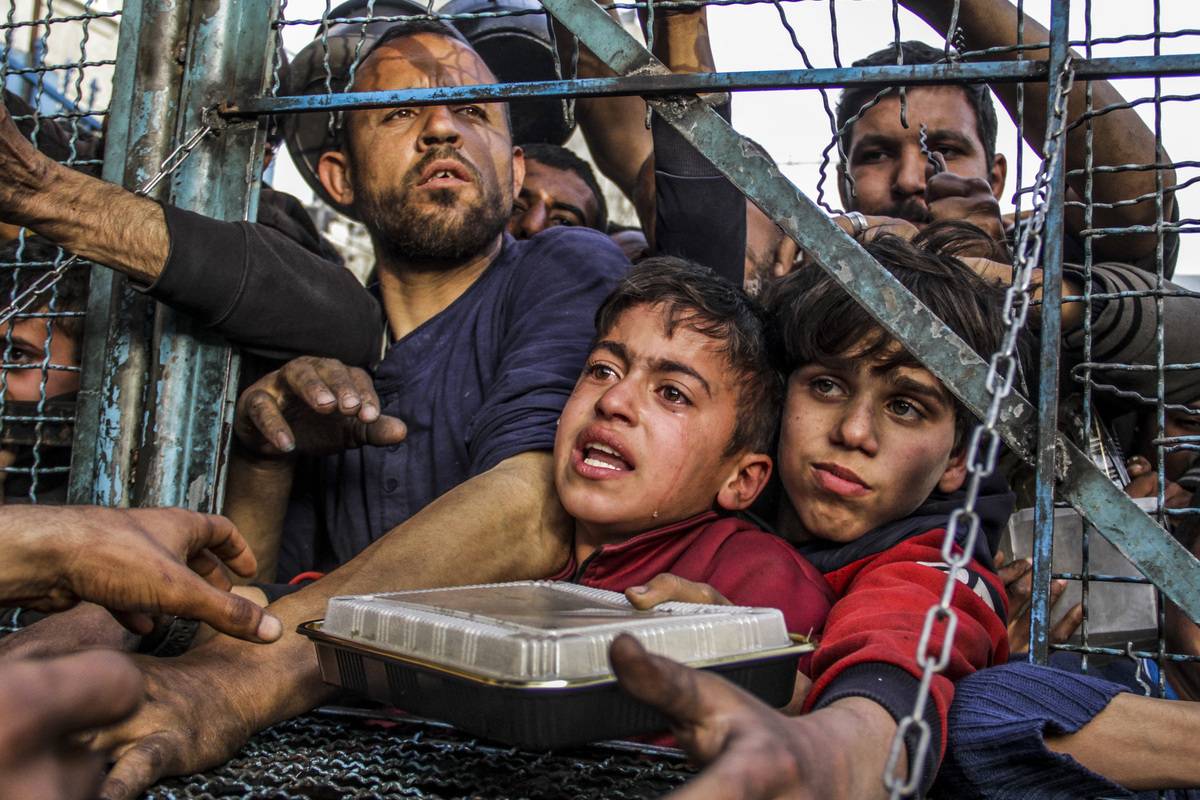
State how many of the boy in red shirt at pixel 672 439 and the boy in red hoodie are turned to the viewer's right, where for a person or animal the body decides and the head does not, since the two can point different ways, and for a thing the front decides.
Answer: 0

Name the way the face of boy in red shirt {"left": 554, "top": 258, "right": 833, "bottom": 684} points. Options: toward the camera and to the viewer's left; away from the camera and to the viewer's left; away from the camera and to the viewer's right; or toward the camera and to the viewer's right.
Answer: toward the camera and to the viewer's left

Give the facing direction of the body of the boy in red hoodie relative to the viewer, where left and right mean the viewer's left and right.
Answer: facing the viewer and to the left of the viewer

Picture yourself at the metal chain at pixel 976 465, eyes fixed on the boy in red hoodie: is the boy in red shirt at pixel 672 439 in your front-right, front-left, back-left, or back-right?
front-left

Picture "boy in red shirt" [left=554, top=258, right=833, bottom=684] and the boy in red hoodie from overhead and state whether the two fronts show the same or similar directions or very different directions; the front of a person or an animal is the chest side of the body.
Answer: same or similar directions

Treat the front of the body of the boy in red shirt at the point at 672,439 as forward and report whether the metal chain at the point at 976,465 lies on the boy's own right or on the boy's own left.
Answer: on the boy's own left

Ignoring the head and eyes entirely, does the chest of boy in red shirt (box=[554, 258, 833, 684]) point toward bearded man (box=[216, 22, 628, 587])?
no

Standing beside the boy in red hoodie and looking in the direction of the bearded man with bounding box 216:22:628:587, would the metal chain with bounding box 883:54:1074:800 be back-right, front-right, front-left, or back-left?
back-left

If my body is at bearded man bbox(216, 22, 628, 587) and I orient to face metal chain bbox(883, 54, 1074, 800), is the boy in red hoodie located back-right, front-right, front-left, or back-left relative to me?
front-left
